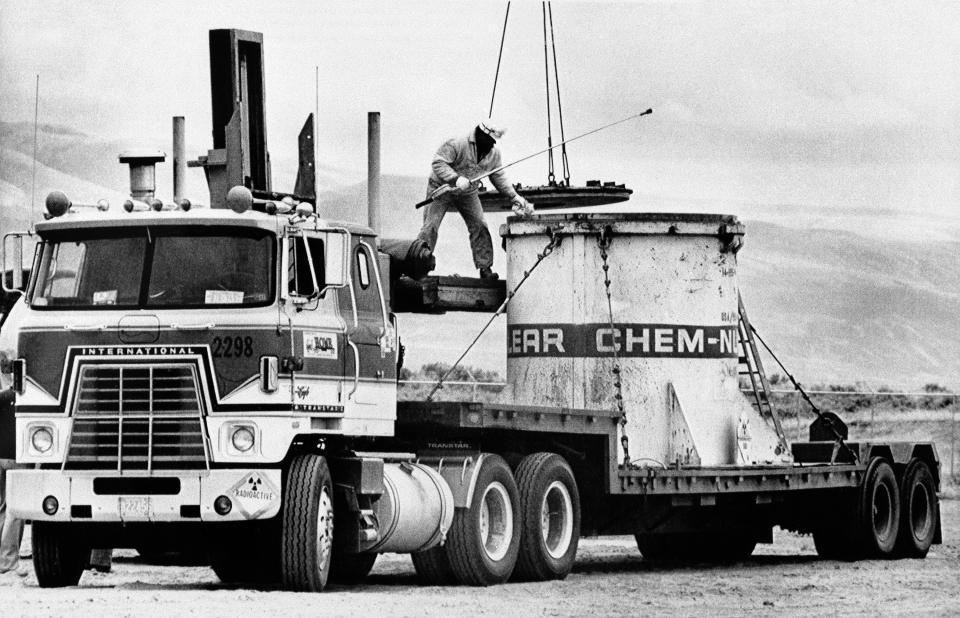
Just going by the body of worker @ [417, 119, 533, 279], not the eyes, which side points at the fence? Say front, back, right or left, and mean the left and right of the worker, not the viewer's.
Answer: left

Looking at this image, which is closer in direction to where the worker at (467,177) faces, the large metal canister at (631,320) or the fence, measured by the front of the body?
the large metal canister

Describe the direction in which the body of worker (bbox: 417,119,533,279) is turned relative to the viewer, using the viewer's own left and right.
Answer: facing the viewer and to the right of the viewer

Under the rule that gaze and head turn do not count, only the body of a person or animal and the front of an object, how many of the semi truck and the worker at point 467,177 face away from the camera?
0

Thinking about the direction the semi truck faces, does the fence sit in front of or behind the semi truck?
behind

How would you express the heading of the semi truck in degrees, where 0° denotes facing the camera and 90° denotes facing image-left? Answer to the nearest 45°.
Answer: approximately 45°

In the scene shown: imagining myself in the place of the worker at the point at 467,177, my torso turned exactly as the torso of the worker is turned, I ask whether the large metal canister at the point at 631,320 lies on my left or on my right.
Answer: on my left
